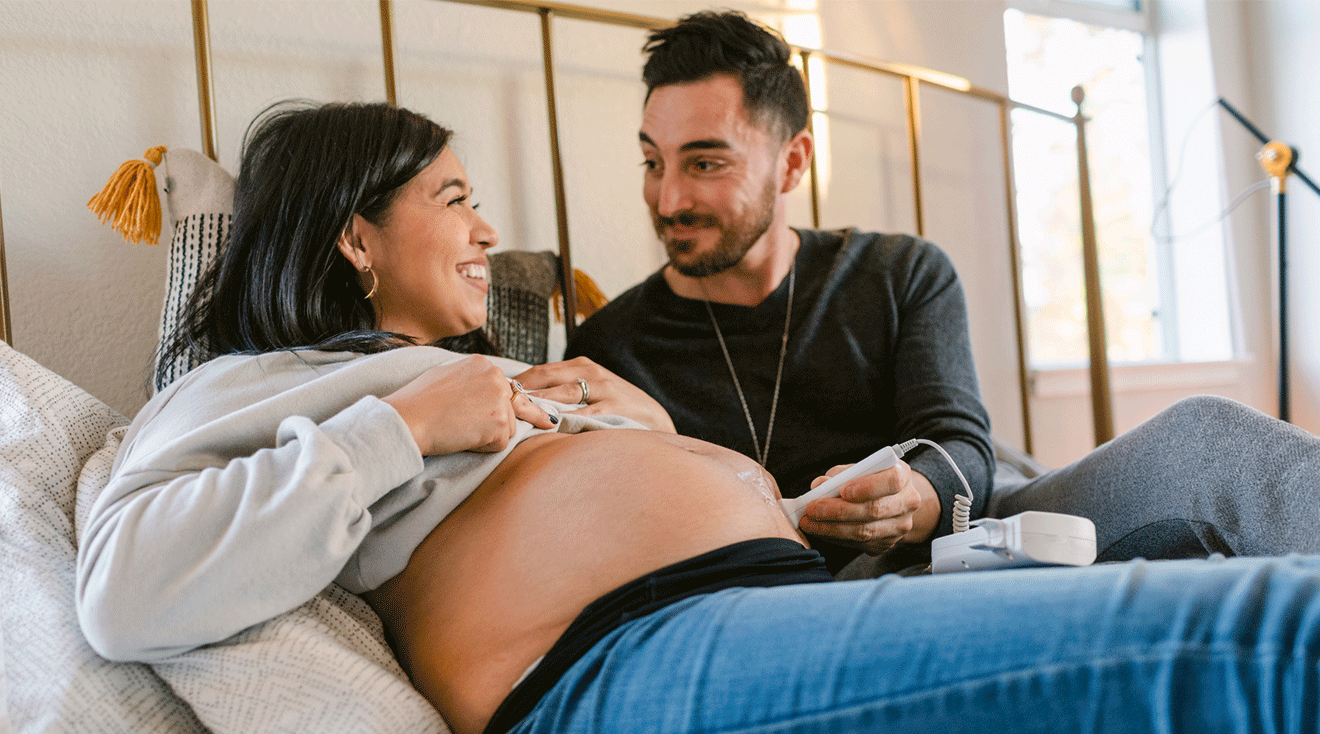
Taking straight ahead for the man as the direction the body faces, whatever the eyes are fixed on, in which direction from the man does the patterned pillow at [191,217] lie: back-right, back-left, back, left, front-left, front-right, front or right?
front-right

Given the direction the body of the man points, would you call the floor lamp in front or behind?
behind

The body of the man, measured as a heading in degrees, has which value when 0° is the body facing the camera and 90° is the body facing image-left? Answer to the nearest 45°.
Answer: approximately 0°

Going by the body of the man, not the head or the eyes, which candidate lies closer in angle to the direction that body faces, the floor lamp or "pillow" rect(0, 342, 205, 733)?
the pillow

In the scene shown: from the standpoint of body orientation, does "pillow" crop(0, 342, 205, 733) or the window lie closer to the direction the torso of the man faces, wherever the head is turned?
the pillow

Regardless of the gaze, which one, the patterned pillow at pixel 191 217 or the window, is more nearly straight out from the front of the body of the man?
the patterned pillow

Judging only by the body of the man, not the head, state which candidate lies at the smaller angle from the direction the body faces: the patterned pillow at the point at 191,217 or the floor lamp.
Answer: the patterned pillow
